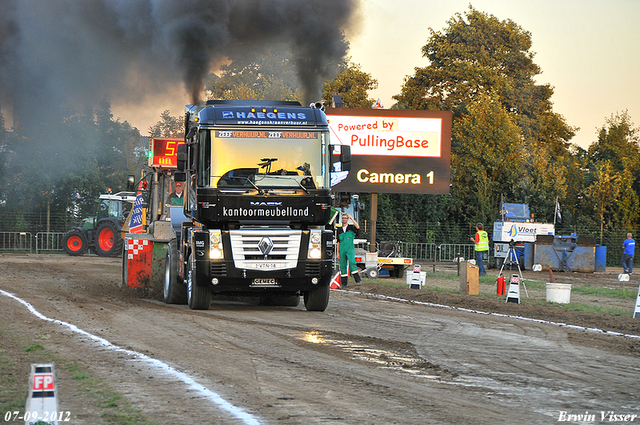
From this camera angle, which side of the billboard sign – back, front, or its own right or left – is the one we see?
front

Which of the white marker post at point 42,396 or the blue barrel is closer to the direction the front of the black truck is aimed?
the white marker post

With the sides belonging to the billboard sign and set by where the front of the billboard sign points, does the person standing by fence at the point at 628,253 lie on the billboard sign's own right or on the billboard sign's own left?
on the billboard sign's own left

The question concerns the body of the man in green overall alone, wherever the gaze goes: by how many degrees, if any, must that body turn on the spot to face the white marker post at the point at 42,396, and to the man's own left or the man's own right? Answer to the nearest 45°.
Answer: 0° — they already face it

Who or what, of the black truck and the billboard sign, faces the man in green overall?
the billboard sign

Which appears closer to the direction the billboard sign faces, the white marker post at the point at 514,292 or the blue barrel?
the white marker post

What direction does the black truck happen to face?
toward the camera

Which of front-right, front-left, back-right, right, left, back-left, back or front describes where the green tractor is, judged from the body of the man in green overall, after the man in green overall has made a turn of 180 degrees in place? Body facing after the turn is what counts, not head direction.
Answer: front-left

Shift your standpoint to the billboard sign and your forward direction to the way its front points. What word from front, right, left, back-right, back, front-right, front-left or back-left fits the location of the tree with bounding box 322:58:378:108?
back

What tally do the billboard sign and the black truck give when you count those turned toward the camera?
2

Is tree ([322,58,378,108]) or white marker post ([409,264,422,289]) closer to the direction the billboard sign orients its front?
the white marker post

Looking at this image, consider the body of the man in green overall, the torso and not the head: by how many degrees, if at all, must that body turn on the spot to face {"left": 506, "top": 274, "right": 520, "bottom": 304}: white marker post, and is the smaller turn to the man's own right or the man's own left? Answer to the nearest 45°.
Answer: approximately 45° to the man's own left

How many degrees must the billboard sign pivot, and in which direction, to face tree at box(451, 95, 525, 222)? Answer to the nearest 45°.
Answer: approximately 180°

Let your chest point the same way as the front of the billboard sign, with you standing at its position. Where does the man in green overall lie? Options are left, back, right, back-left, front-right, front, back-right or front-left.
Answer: front

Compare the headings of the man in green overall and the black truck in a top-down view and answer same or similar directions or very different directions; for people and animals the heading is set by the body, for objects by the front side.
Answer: same or similar directions

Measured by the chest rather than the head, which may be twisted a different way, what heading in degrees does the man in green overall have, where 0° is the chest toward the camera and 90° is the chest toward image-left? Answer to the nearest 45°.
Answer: approximately 0°

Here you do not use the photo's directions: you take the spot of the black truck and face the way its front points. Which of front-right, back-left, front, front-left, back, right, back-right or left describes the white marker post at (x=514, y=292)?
back-left

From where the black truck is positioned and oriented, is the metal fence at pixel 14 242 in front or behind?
behind

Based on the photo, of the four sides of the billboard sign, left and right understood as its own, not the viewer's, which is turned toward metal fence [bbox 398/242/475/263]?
back
